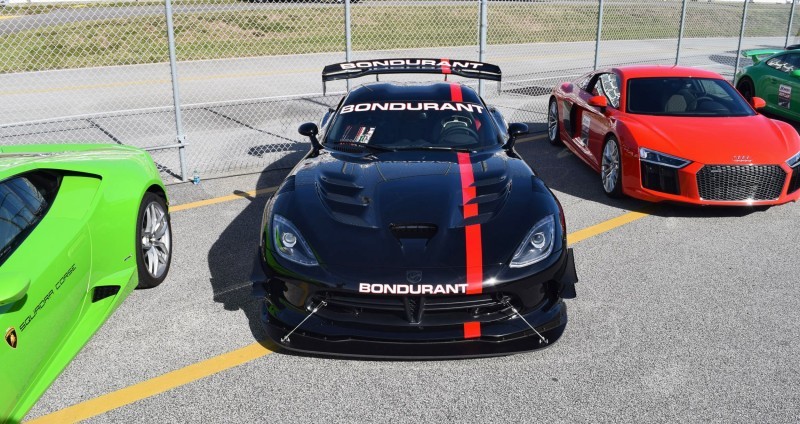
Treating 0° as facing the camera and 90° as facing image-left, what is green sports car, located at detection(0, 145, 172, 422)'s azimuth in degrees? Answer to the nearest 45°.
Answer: approximately 45°

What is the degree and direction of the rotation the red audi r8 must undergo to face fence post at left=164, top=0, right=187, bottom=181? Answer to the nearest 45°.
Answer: approximately 135° to its right

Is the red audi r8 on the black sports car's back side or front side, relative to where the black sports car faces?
on the back side

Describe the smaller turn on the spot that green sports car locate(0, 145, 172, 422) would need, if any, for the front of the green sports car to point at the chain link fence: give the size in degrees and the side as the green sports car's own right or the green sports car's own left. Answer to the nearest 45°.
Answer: approximately 135° to the green sports car's own right

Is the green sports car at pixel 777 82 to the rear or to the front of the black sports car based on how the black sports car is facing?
to the rear

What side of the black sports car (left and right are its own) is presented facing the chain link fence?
back

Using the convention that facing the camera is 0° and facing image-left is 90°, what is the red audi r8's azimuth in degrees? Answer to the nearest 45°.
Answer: approximately 315°

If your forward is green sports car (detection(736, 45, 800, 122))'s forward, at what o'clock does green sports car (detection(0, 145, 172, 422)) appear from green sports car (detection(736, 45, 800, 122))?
green sports car (detection(0, 145, 172, 422)) is roughly at 2 o'clock from green sports car (detection(736, 45, 800, 122)).
